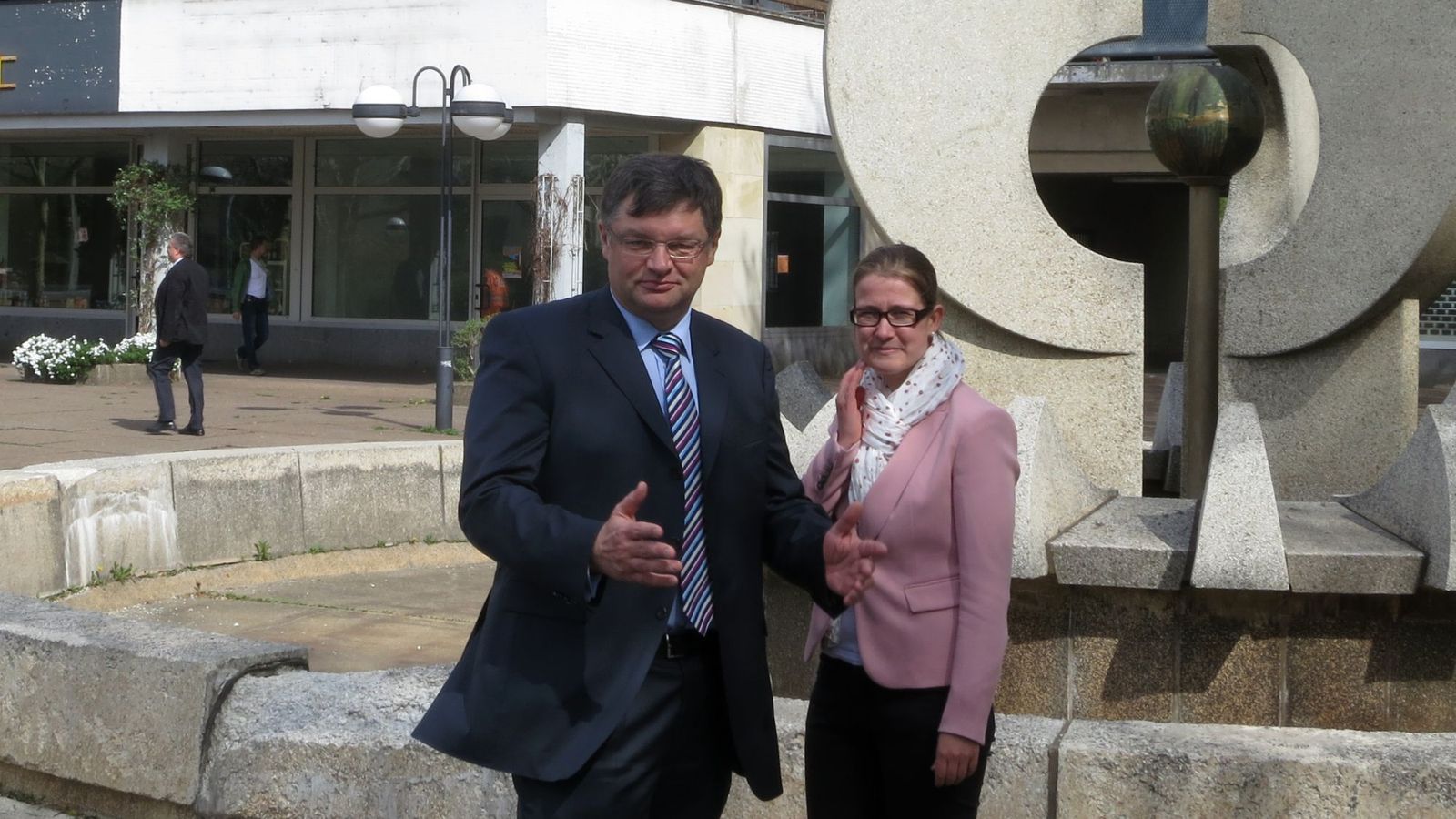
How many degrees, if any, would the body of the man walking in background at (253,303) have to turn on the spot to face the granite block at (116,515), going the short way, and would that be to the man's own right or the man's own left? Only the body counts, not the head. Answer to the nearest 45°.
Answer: approximately 45° to the man's own right

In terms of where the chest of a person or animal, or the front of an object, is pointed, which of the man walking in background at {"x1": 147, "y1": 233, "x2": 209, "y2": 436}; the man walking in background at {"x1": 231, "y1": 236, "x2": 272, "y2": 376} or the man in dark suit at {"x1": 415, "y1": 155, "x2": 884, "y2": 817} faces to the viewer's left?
the man walking in background at {"x1": 147, "y1": 233, "x2": 209, "y2": 436}

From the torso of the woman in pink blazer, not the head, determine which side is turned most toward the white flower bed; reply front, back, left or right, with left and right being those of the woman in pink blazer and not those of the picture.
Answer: right

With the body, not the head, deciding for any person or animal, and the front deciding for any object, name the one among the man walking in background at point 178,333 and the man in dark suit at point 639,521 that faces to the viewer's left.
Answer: the man walking in background

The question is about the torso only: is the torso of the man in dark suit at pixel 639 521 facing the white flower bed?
no

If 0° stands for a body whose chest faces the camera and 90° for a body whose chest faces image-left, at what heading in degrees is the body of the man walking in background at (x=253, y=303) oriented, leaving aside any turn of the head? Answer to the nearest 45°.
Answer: approximately 315°

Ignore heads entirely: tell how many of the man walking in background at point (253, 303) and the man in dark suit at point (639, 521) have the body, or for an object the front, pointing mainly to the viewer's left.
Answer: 0

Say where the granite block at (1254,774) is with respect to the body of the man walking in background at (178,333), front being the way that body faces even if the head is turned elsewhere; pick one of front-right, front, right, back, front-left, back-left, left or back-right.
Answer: left

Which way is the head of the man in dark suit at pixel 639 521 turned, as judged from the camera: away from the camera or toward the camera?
toward the camera

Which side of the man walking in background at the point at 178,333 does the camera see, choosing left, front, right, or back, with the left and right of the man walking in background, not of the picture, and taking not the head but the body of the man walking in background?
left

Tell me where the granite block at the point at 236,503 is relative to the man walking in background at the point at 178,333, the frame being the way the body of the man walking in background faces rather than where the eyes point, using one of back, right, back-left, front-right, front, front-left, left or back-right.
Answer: left

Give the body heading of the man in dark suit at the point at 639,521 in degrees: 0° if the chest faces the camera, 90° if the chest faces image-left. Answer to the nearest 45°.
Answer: approximately 315°
